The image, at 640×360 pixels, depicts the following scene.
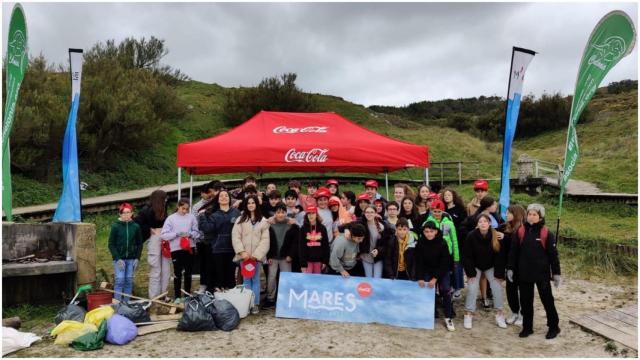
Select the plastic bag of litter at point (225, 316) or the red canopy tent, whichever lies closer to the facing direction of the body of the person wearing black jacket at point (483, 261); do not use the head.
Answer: the plastic bag of litter

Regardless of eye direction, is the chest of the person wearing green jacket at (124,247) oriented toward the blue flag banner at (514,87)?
no

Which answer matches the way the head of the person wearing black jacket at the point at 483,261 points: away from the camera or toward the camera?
toward the camera

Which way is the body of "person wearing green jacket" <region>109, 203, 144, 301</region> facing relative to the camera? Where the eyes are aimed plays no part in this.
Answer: toward the camera

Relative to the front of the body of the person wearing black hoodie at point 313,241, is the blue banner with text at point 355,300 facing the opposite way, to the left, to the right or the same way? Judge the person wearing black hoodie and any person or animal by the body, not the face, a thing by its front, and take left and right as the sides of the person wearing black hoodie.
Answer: the same way

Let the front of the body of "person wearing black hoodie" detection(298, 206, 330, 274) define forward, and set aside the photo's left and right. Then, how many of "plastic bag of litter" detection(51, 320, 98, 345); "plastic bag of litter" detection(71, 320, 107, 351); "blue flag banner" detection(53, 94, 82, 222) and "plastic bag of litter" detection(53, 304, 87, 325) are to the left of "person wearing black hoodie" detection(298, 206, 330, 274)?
0

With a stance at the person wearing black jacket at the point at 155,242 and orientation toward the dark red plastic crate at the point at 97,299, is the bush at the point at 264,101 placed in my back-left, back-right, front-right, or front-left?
back-right

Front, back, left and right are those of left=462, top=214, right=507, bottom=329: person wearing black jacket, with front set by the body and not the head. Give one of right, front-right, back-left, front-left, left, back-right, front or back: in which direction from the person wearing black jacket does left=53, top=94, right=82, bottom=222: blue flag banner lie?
right

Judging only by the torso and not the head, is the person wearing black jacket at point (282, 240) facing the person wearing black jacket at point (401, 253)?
no

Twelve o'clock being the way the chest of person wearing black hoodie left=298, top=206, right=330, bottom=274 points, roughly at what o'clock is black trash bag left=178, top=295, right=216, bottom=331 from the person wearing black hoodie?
The black trash bag is roughly at 2 o'clock from the person wearing black hoodie.

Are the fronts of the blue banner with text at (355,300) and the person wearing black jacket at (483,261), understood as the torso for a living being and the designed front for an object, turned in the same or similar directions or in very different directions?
same or similar directions

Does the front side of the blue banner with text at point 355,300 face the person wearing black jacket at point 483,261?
no

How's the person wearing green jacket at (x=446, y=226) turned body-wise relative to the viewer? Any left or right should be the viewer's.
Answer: facing the viewer

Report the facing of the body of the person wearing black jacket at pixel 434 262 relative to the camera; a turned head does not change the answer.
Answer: toward the camera

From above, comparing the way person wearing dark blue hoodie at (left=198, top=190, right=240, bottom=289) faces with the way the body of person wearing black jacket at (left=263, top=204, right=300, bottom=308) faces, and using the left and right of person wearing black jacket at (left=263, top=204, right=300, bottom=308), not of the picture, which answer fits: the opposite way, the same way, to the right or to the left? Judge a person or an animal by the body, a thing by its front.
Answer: the same way

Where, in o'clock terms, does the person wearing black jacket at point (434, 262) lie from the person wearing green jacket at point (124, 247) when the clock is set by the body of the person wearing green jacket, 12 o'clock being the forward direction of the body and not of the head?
The person wearing black jacket is roughly at 10 o'clock from the person wearing green jacket.

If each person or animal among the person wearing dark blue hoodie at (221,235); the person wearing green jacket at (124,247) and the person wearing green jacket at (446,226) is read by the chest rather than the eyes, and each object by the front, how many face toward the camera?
3

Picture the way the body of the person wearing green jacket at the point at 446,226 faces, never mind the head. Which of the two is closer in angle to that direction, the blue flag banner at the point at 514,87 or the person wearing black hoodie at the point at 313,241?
the person wearing black hoodie
